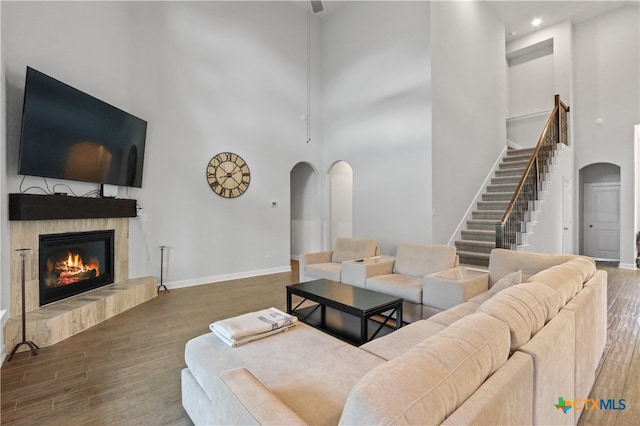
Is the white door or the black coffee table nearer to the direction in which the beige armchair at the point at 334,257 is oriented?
the black coffee table

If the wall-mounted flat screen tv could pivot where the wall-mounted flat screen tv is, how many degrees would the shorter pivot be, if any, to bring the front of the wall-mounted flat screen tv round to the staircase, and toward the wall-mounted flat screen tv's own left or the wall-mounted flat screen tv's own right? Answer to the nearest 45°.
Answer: approximately 45° to the wall-mounted flat screen tv's own left

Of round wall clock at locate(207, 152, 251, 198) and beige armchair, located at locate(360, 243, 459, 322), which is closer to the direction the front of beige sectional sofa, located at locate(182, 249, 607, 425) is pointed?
the round wall clock

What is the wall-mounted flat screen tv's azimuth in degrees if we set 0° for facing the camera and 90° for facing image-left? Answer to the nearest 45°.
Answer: approximately 315°

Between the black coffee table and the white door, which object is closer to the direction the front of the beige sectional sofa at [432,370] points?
the black coffee table

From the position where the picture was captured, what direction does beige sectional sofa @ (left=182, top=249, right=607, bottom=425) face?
facing away from the viewer and to the left of the viewer

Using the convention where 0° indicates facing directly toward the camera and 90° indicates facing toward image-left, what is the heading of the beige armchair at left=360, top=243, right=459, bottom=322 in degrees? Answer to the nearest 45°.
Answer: approximately 45°

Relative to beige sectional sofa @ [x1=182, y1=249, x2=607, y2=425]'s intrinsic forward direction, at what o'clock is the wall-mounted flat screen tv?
The wall-mounted flat screen tv is roughly at 11 o'clock from the beige sectional sofa.

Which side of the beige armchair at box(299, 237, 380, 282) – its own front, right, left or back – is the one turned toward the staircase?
back

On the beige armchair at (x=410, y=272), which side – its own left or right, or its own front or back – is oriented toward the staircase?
back

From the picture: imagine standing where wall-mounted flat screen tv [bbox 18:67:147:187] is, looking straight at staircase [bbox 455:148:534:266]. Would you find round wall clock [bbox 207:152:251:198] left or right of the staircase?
left
